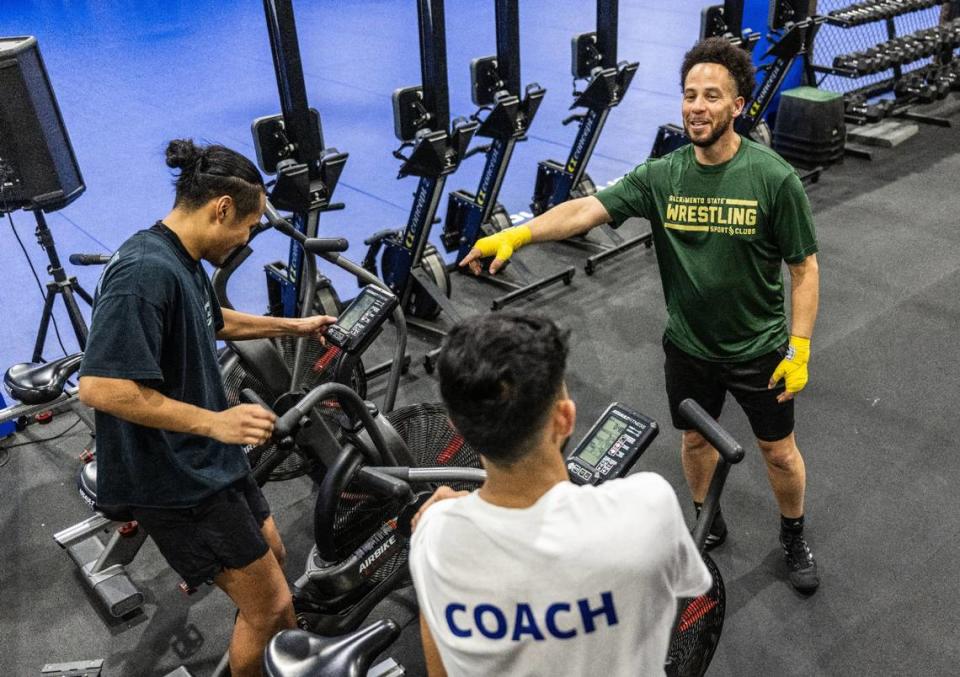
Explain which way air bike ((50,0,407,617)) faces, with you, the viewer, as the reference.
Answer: facing away from the viewer and to the right of the viewer

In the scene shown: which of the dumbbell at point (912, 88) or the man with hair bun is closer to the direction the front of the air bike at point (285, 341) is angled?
the dumbbell

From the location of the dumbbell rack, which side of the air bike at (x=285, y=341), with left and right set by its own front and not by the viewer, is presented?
front

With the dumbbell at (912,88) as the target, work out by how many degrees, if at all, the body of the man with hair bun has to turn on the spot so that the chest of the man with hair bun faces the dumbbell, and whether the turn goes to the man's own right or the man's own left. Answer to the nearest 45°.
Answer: approximately 45° to the man's own left

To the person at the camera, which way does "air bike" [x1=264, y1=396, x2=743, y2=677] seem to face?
facing away from the viewer and to the right of the viewer

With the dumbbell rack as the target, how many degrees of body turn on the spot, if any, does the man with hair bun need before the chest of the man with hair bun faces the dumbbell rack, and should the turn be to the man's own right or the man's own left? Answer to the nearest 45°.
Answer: approximately 45° to the man's own left

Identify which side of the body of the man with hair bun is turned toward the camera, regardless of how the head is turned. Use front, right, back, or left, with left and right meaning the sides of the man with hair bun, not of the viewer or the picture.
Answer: right

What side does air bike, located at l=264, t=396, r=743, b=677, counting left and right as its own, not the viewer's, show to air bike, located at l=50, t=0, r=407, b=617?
left

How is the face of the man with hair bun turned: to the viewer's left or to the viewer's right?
to the viewer's right

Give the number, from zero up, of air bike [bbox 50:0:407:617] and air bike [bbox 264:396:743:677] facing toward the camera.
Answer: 0

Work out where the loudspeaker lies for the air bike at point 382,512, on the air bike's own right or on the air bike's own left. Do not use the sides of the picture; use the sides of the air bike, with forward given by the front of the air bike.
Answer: on the air bike's own left

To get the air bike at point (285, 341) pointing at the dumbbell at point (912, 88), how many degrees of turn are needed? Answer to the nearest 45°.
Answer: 0° — it already faces it

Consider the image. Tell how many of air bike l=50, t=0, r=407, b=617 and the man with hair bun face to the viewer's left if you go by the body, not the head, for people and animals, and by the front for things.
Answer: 0
